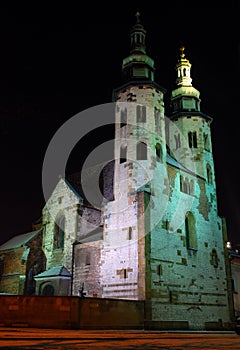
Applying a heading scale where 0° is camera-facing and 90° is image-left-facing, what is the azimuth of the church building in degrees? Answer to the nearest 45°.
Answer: approximately 315°
